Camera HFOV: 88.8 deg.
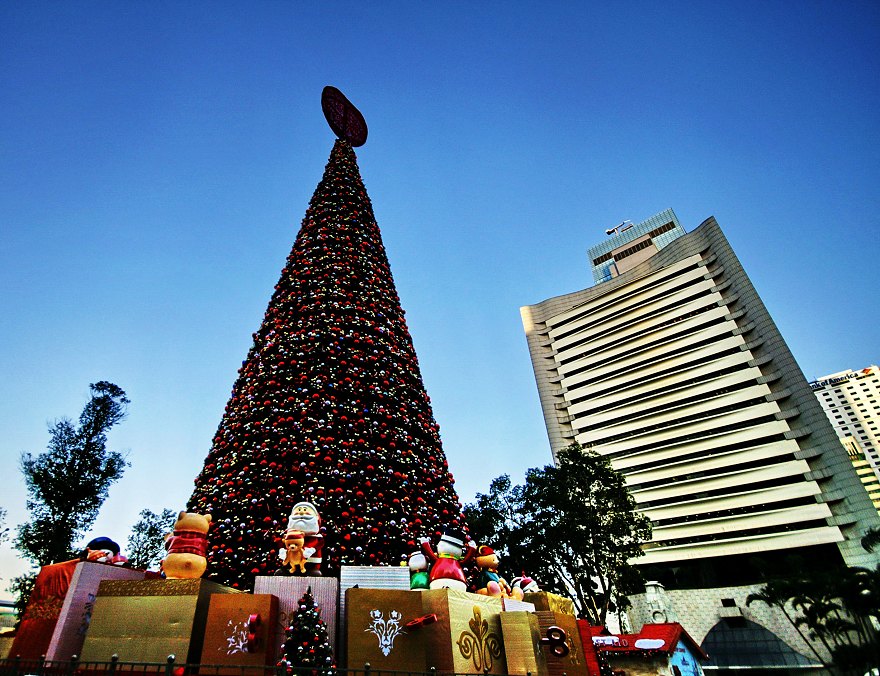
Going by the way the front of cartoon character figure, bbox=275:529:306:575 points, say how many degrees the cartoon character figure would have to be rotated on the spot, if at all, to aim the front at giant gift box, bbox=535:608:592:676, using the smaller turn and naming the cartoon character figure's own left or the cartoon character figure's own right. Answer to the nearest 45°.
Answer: approximately 90° to the cartoon character figure's own left

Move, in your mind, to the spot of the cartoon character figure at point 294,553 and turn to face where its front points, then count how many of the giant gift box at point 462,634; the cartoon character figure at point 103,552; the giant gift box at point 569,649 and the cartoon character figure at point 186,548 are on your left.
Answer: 2

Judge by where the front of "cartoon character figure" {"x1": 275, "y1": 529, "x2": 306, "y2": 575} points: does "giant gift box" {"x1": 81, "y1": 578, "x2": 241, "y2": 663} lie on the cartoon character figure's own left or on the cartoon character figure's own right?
on the cartoon character figure's own right

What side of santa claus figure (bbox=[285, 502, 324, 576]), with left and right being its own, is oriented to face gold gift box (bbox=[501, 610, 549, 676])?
left

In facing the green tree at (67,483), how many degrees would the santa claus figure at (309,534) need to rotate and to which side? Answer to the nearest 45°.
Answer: approximately 135° to its right

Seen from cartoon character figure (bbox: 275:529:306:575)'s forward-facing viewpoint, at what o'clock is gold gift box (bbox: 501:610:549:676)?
The gold gift box is roughly at 9 o'clock from the cartoon character figure.

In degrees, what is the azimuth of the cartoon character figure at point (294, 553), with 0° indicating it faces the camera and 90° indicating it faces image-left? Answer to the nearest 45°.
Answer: approximately 0°

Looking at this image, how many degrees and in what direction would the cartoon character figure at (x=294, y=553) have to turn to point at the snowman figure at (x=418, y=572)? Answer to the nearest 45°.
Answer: approximately 90° to its left

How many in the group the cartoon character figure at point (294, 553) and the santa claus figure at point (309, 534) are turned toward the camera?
2

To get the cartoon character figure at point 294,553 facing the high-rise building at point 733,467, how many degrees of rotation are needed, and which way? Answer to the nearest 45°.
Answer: approximately 135° to its left

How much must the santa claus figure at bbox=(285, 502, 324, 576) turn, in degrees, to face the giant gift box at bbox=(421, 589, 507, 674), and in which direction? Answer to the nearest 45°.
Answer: approximately 90° to its left

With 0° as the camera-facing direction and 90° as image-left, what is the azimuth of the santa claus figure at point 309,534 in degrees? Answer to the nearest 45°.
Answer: approximately 0°

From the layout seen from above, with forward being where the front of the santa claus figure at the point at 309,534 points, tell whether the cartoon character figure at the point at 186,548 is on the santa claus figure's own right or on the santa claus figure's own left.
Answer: on the santa claus figure's own right
